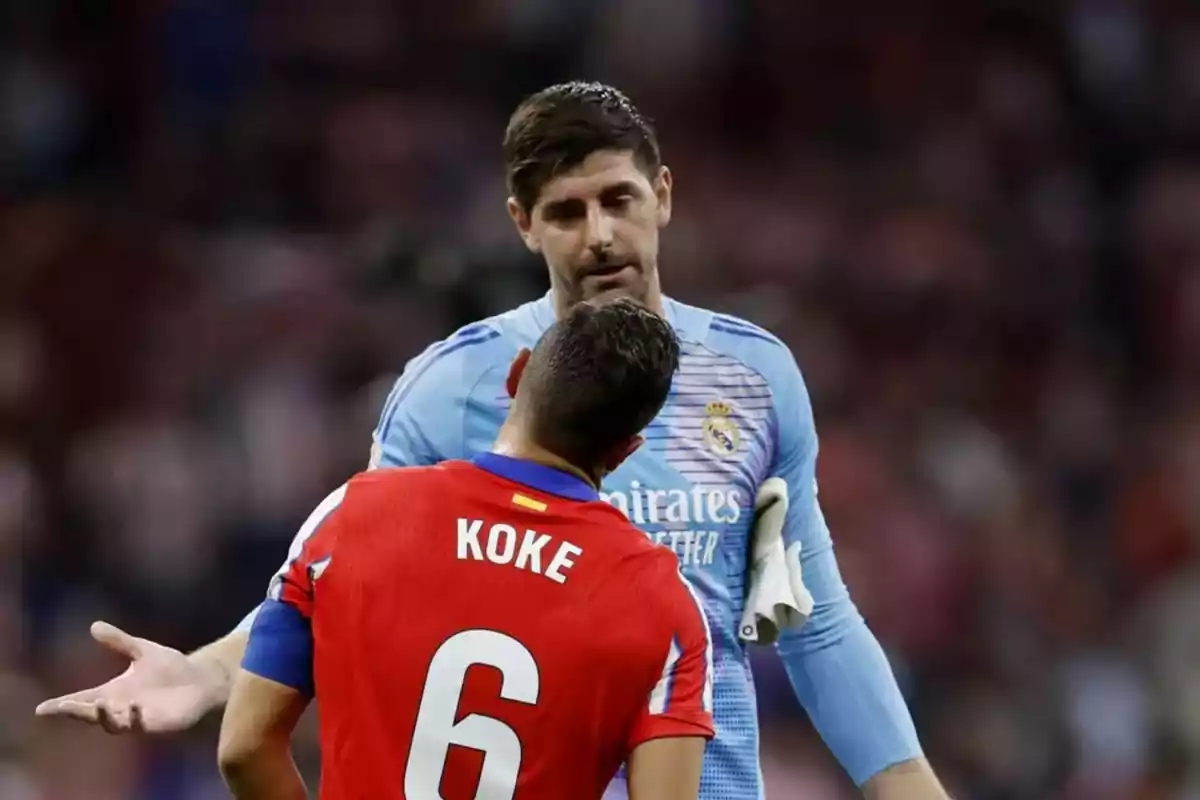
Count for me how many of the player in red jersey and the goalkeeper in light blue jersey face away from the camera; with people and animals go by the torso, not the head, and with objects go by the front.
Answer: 1

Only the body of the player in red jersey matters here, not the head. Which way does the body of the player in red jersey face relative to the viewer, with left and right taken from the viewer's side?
facing away from the viewer

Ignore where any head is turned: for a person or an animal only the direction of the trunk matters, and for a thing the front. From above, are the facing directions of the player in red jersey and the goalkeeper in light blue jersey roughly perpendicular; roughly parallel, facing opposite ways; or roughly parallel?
roughly parallel, facing opposite ways

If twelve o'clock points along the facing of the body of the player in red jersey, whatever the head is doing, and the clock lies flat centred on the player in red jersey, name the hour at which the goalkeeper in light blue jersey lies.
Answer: The goalkeeper in light blue jersey is roughly at 1 o'clock from the player in red jersey.

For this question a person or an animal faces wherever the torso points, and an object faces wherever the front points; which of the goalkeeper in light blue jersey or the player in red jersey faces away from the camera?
the player in red jersey

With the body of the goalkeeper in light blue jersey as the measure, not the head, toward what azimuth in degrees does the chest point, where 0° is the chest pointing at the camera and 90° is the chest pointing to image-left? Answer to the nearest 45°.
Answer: approximately 0°

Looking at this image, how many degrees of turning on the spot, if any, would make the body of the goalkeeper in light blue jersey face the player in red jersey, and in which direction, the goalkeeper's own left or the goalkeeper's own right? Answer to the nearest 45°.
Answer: approximately 45° to the goalkeeper's own right
